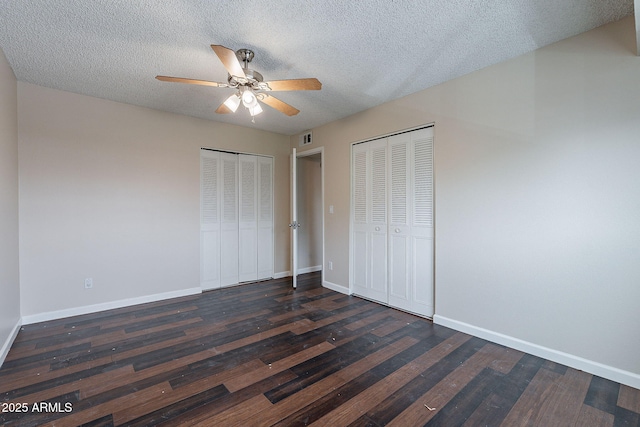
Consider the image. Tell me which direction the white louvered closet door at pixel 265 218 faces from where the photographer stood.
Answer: facing the viewer and to the right of the viewer

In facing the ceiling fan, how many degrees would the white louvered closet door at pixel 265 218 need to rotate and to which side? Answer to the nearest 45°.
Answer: approximately 45° to its right
